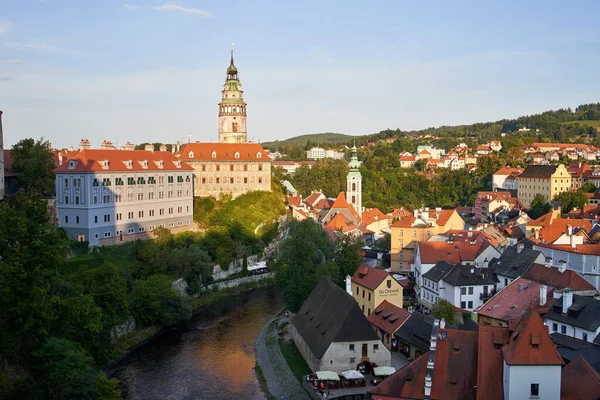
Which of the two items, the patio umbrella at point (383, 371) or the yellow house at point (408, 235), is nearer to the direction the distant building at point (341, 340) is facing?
the patio umbrella

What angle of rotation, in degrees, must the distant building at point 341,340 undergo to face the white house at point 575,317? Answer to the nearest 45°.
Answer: approximately 90° to its left

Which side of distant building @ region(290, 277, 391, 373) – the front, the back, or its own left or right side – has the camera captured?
front

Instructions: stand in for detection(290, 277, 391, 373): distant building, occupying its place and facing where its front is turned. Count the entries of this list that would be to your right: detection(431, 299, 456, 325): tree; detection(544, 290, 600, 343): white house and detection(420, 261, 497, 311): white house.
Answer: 0

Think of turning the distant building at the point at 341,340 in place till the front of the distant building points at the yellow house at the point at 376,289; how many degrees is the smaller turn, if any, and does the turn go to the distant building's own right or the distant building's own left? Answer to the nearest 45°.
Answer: approximately 180°

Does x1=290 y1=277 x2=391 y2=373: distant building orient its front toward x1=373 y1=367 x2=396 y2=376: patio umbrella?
yes

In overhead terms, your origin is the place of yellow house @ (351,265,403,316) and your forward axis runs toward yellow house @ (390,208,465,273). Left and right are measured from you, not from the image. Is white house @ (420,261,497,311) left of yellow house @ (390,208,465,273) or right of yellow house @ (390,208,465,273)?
right

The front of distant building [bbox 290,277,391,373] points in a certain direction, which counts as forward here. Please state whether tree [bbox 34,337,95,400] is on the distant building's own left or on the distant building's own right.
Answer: on the distant building's own right

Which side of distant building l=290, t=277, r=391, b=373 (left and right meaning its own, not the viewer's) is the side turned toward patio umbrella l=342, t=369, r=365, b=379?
front

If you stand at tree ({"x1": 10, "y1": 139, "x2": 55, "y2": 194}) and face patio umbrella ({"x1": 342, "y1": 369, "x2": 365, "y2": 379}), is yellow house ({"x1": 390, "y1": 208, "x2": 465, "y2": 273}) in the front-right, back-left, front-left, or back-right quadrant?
front-left

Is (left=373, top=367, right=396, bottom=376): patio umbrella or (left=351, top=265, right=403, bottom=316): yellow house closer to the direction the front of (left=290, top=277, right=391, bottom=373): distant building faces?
the patio umbrella

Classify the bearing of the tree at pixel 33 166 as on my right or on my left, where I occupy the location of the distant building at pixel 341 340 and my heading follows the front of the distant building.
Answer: on my right

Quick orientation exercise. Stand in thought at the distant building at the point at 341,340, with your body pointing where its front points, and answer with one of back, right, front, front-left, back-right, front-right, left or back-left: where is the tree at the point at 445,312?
back-left
